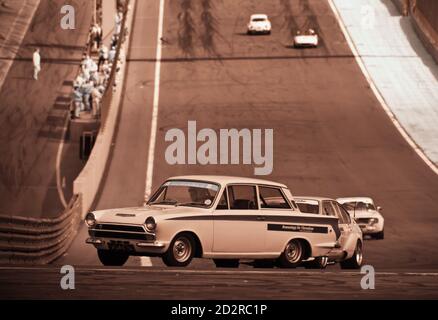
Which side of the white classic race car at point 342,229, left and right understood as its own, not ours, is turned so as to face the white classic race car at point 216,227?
front

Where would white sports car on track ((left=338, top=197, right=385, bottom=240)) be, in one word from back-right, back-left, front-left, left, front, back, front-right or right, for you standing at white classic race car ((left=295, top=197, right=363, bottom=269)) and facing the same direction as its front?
back-right

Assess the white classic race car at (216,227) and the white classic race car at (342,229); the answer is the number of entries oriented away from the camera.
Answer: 0

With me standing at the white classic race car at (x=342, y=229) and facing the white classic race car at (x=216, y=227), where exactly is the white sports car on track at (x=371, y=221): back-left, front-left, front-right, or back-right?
back-right

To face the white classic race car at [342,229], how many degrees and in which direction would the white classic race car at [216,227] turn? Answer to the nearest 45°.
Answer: approximately 180°

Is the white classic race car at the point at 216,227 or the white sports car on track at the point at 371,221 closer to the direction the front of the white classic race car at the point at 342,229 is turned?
the white classic race car

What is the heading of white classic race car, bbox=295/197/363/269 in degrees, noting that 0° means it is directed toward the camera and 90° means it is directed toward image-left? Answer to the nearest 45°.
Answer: approximately 45°

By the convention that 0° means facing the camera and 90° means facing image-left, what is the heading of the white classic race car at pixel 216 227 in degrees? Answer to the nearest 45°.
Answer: approximately 45°
